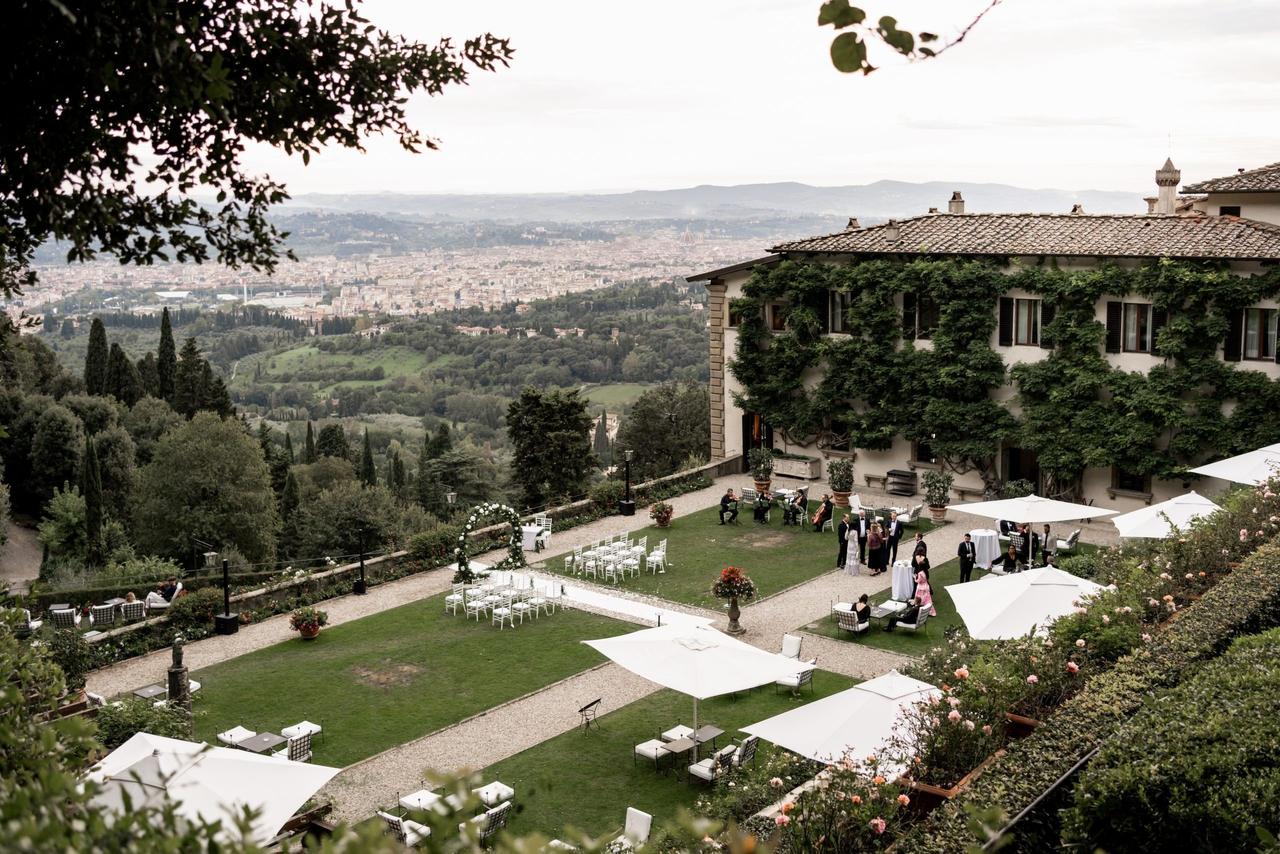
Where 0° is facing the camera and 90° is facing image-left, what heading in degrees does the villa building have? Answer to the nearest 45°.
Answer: approximately 45°

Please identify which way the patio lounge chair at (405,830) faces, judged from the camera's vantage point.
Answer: facing away from the viewer and to the right of the viewer

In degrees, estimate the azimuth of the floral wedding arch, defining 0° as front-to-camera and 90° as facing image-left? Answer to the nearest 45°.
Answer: approximately 315°

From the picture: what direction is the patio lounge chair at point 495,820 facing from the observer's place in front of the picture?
facing away from the viewer and to the left of the viewer

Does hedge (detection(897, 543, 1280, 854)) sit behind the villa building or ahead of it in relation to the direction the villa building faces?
ahead

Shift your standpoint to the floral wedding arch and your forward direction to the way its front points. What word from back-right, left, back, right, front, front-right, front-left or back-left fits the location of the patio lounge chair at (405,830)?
front-right

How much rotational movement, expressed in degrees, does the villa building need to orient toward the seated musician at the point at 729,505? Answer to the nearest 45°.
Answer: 0° — it already faces them

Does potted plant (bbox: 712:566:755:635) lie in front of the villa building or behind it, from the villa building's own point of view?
in front

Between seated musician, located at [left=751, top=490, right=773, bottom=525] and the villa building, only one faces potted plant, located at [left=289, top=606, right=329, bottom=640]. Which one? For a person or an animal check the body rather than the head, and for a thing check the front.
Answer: the villa building

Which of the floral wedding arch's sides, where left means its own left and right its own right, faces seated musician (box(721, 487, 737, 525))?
left

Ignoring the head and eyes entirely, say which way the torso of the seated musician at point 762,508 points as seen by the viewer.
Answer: toward the camera

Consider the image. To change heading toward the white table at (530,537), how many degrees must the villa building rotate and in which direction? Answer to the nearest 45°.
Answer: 0° — it already faces it
